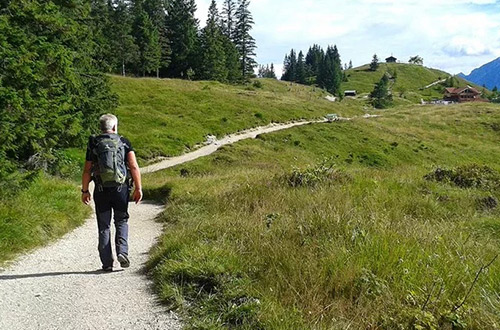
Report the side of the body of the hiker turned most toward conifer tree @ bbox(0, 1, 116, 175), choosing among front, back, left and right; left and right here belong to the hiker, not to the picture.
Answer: front

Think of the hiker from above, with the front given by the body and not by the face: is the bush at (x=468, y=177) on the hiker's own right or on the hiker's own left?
on the hiker's own right

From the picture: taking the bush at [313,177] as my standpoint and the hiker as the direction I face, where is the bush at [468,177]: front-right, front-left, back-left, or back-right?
back-left

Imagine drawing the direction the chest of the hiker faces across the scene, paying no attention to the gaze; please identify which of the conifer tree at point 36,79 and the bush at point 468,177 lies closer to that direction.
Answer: the conifer tree

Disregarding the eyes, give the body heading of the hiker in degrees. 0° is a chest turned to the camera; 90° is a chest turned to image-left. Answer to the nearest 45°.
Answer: approximately 180°

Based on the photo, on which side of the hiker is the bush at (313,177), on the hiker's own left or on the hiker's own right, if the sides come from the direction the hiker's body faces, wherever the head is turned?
on the hiker's own right
